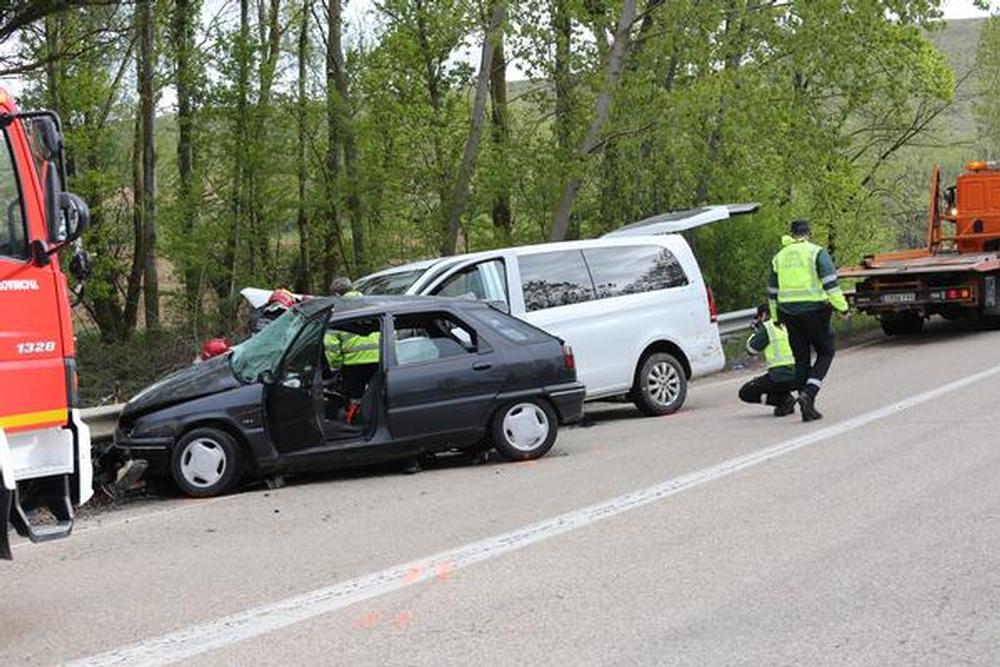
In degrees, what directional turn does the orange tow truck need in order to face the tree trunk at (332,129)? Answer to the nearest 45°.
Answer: approximately 135° to its left

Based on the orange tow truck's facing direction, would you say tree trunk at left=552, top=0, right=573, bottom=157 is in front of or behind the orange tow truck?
behind

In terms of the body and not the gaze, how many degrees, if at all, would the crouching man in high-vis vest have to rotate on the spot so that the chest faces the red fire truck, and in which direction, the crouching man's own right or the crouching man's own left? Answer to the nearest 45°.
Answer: approximately 45° to the crouching man's own left

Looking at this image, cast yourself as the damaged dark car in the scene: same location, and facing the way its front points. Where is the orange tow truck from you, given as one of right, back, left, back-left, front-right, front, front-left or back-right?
back-right

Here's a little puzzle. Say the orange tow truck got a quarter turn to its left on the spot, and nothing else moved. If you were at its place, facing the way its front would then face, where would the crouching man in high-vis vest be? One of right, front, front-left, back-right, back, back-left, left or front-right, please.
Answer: back-left

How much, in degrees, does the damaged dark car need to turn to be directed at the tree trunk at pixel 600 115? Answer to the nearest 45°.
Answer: approximately 135° to its right

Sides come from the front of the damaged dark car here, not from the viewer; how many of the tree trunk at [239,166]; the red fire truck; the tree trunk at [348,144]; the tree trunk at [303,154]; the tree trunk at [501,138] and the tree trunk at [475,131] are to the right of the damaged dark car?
5

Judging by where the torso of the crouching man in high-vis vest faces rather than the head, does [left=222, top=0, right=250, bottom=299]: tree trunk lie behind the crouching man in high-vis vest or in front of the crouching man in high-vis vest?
in front

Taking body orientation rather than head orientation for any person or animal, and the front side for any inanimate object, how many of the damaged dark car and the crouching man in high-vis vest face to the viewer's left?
2

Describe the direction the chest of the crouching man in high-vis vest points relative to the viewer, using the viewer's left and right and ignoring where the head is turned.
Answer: facing to the left of the viewer

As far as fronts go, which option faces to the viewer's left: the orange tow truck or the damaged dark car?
the damaged dark car

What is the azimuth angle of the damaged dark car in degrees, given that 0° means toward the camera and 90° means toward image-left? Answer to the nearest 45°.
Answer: approximately 90°

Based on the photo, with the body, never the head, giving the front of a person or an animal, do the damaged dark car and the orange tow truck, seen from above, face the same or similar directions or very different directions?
very different directions

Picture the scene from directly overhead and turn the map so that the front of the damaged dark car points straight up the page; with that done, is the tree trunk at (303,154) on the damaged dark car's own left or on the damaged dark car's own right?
on the damaged dark car's own right

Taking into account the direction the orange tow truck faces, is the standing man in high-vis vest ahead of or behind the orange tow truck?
behind

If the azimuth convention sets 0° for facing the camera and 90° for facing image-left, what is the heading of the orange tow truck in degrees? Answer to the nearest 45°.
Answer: approximately 225°

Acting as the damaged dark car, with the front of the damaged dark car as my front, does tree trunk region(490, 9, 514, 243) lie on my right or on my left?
on my right
